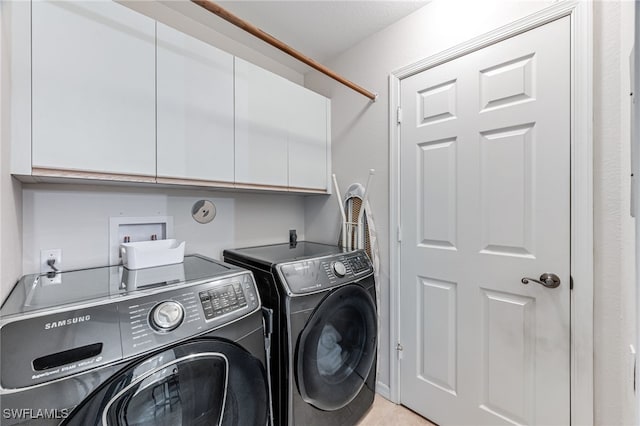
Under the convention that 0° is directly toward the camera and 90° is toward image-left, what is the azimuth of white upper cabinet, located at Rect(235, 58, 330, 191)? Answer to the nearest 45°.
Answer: approximately 315°

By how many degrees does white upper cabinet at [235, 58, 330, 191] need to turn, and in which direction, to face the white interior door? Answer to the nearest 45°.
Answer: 0° — it already faces it
